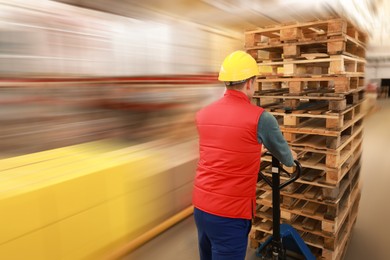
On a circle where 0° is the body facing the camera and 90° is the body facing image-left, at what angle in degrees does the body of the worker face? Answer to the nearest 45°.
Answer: approximately 225°

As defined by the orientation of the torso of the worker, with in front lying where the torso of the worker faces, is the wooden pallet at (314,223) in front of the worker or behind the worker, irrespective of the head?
in front

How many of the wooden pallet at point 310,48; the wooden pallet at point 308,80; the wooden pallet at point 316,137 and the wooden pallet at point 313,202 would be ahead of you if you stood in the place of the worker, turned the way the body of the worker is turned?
4

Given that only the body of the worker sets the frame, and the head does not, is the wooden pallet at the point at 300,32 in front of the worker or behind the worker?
in front

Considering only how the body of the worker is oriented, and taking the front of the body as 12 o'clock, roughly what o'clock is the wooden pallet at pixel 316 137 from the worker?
The wooden pallet is roughly at 12 o'clock from the worker.

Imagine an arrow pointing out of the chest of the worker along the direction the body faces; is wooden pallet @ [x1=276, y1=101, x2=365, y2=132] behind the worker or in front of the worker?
in front

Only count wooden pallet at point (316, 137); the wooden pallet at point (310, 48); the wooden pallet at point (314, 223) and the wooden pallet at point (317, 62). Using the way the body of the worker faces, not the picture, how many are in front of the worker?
4

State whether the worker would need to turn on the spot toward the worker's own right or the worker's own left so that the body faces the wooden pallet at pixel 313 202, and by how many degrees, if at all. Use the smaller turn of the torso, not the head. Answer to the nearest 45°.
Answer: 0° — they already face it

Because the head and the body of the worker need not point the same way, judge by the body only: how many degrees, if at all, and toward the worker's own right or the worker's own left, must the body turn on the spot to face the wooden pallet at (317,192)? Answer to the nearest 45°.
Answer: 0° — they already face it
